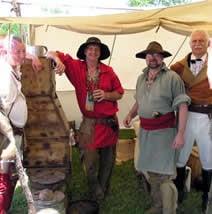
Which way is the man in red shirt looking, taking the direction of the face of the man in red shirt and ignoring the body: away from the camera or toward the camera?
toward the camera

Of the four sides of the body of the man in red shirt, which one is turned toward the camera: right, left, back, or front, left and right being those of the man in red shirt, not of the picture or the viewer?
front

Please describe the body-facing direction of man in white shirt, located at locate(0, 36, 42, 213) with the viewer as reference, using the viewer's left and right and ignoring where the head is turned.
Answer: facing the viewer and to the right of the viewer

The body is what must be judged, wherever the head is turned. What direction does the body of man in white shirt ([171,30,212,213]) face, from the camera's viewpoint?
toward the camera

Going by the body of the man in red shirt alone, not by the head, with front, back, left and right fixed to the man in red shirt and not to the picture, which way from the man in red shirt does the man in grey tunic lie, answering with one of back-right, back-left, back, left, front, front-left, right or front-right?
front-left

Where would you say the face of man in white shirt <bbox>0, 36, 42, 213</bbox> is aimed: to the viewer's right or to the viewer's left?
to the viewer's right

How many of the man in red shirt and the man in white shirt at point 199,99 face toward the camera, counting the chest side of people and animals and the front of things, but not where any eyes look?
2

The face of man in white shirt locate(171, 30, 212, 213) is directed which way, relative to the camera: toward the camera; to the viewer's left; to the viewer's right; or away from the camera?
toward the camera

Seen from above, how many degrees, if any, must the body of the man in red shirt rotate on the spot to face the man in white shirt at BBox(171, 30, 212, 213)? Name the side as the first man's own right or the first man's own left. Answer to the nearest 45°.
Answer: approximately 90° to the first man's own left

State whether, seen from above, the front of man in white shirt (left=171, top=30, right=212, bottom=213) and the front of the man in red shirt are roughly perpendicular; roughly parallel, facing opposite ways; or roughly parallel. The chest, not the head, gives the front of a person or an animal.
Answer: roughly parallel

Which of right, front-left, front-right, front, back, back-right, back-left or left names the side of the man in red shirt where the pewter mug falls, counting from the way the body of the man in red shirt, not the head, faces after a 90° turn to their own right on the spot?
front

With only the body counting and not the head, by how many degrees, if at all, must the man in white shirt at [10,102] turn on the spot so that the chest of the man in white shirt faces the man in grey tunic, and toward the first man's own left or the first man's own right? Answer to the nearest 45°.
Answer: approximately 45° to the first man's own left

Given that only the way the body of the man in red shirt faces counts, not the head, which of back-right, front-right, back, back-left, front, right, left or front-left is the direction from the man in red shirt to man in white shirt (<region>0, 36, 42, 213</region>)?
front-right

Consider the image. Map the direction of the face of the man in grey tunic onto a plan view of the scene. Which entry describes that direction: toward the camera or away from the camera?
toward the camera
